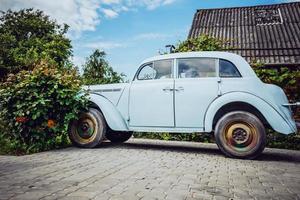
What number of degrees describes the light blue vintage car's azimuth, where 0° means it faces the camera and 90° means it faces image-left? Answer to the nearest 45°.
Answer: approximately 90°
